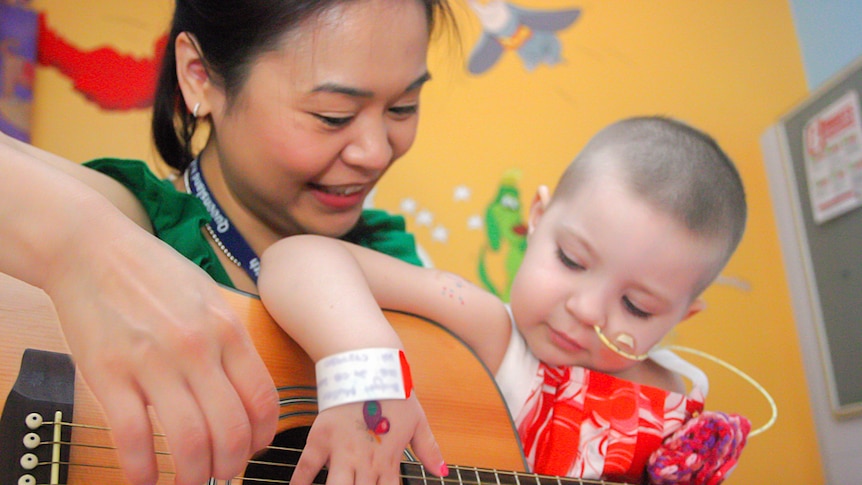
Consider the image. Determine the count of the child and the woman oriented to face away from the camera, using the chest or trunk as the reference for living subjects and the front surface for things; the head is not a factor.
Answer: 0

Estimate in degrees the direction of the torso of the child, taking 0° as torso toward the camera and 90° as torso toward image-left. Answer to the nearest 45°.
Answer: approximately 0°

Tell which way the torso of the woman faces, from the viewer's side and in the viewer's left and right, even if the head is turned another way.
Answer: facing the viewer and to the right of the viewer

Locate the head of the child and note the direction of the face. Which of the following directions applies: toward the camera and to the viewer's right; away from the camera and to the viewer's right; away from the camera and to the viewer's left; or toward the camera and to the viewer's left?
toward the camera and to the viewer's left
